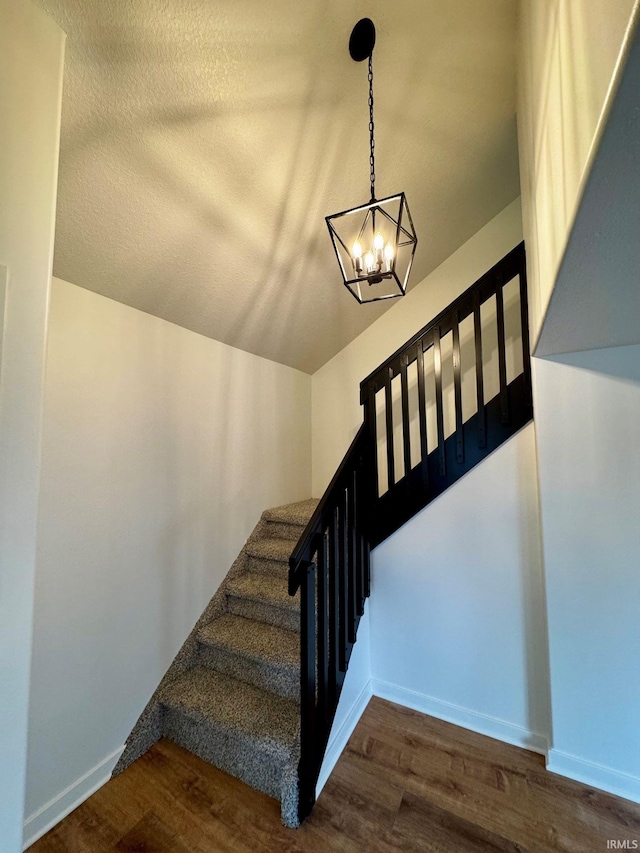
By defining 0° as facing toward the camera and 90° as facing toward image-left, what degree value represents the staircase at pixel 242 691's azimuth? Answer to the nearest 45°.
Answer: approximately 45°

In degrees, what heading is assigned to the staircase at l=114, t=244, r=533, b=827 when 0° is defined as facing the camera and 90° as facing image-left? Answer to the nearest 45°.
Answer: approximately 45°
